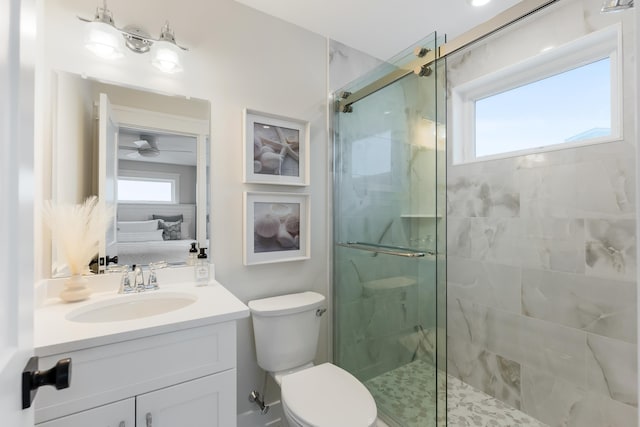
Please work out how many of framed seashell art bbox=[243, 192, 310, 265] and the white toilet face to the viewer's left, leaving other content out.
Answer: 0

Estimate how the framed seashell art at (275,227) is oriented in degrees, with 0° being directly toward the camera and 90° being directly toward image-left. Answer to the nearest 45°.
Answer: approximately 315°

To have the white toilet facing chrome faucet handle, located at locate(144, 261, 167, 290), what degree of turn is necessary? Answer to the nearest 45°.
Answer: approximately 135° to its right

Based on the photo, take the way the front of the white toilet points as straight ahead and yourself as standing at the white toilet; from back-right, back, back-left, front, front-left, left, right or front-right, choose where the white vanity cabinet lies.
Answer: right

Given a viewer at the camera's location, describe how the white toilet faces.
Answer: facing the viewer and to the right of the viewer
